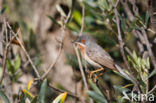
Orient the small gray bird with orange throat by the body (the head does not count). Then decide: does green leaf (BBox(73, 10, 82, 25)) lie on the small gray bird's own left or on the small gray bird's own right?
on the small gray bird's own right

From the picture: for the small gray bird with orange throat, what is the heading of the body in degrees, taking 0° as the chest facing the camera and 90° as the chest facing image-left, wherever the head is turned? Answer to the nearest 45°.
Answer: approximately 90°
